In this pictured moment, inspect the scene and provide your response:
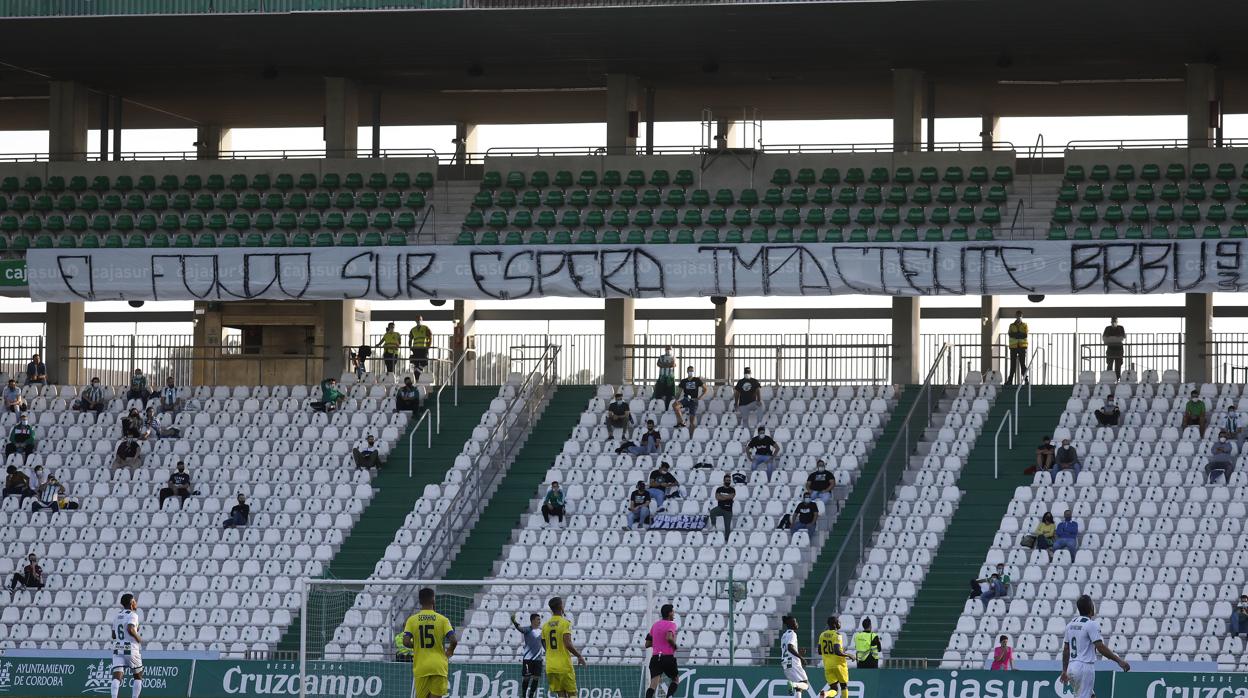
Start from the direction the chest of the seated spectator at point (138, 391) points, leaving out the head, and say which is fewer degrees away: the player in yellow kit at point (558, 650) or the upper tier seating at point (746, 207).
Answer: the player in yellow kit

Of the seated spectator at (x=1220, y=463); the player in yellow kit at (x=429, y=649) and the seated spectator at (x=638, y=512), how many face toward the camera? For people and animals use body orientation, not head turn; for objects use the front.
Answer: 2

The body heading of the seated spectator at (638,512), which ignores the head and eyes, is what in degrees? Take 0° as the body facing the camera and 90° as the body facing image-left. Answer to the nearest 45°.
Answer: approximately 0°

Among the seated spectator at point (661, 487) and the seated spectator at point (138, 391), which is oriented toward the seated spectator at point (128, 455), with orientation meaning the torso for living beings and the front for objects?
the seated spectator at point (138, 391)

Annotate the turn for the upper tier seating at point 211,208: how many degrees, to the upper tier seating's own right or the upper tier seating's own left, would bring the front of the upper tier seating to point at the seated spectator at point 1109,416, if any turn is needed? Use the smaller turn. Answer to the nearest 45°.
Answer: approximately 45° to the upper tier seating's own left

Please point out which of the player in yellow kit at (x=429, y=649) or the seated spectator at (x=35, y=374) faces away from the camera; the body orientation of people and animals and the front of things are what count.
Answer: the player in yellow kit

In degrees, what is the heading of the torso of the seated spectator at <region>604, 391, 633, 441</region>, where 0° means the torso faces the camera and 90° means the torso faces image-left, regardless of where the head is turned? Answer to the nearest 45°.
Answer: approximately 0°

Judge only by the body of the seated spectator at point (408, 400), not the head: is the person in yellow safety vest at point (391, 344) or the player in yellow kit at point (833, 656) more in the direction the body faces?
the player in yellow kit

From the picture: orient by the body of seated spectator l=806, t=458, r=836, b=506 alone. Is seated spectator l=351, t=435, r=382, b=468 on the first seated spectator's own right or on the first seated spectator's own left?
on the first seated spectator's own right
